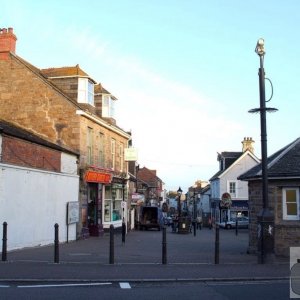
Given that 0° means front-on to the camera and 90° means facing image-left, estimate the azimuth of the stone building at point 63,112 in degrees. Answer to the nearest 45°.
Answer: approximately 315°

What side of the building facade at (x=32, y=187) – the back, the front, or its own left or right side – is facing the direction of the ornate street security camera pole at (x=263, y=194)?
front

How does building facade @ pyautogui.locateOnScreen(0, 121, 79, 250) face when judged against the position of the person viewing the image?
facing the viewer and to the right of the viewer

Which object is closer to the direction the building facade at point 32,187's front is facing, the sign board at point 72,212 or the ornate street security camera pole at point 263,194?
the ornate street security camera pole

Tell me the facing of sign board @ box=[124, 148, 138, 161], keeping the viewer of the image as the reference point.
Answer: facing the viewer

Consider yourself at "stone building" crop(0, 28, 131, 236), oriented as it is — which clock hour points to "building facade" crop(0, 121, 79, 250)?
The building facade is roughly at 2 o'clock from the stone building.

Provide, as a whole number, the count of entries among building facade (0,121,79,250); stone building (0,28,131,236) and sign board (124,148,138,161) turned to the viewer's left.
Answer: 0

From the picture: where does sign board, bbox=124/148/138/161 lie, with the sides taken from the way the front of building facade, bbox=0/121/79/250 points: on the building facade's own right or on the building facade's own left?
on the building facade's own left

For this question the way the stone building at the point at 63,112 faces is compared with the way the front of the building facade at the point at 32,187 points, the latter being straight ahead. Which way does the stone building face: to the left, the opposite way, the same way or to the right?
the same way

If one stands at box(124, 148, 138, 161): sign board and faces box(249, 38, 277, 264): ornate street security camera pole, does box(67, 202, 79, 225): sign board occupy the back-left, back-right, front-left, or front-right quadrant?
front-right
